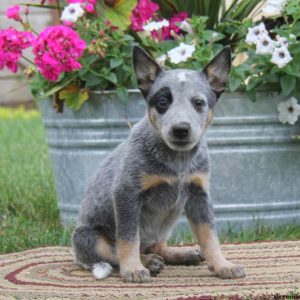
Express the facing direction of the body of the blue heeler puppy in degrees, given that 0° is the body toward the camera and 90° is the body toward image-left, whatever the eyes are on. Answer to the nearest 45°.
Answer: approximately 315°

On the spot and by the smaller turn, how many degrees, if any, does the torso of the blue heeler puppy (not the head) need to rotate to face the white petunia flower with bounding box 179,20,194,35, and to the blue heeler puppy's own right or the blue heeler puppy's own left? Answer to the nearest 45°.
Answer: approximately 135° to the blue heeler puppy's own left
